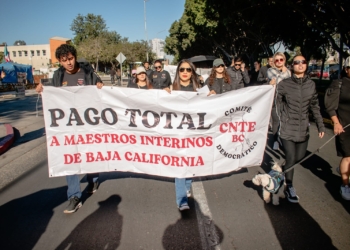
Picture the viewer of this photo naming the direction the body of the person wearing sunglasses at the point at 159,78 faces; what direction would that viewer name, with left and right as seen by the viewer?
facing the viewer

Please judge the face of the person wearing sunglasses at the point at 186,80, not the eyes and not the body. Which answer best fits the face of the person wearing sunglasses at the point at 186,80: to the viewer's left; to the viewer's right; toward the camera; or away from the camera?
toward the camera

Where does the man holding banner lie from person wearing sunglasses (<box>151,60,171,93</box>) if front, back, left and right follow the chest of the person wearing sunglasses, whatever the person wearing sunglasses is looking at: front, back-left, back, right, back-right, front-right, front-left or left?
front

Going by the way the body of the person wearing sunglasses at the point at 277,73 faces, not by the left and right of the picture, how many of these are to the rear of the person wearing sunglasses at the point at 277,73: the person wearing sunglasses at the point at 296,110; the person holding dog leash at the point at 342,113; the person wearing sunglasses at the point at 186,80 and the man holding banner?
0

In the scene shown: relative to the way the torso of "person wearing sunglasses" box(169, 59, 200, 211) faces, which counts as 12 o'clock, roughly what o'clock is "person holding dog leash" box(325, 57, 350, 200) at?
"person holding dog leash" box(325, 57, 350, 200) is roughly at 9 o'clock from "person wearing sunglasses" box(169, 59, 200, 211).

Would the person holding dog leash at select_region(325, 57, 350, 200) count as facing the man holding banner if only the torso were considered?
no

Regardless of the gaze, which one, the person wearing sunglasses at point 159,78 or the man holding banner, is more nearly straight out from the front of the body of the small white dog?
the man holding banner

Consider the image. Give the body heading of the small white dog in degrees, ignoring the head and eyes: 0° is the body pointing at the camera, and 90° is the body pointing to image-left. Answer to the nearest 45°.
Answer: approximately 45°

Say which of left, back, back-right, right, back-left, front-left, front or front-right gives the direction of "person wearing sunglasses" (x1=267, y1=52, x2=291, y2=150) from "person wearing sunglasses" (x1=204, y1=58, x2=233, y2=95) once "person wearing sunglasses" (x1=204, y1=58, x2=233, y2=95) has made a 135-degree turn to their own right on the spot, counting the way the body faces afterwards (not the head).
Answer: back-right

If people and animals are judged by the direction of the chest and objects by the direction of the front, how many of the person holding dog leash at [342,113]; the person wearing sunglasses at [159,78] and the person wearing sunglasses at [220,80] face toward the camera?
3

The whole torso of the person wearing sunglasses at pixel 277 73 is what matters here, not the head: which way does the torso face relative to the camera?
toward the camera

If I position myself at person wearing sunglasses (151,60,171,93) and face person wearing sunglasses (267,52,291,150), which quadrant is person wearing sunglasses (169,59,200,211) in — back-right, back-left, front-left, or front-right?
front-right

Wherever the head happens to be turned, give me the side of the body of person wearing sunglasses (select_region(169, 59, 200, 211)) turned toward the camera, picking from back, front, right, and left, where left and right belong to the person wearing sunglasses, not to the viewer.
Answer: front

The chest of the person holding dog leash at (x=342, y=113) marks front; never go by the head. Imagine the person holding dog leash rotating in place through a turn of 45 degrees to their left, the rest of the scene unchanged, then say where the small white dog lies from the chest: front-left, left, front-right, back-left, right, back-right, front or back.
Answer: right

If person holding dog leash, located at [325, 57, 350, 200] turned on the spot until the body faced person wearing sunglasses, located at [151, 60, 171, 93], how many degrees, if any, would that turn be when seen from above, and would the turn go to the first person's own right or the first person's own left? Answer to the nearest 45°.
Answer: approximately 135° to the first person's own right
